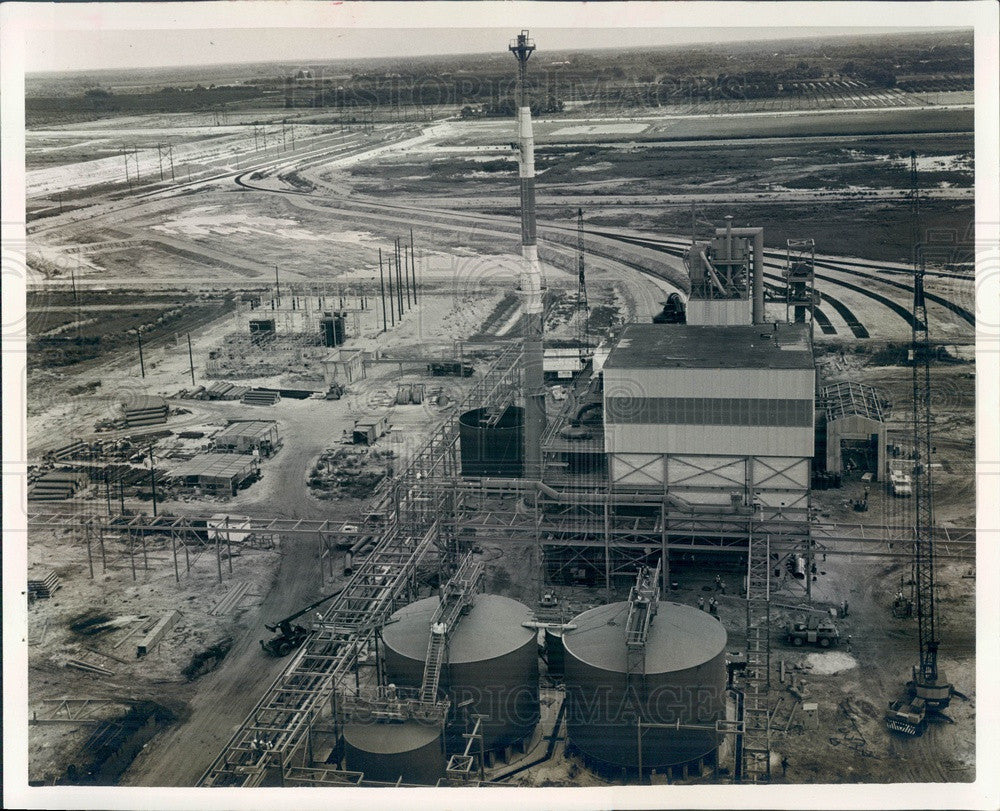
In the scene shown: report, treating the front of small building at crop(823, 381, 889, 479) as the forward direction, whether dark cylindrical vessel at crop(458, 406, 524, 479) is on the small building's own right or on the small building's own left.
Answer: on the small building's own right

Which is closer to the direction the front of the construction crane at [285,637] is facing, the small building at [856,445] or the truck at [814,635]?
the small building

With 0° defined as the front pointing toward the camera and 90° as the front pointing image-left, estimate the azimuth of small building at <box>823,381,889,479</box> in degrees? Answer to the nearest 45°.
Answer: approximately 0°

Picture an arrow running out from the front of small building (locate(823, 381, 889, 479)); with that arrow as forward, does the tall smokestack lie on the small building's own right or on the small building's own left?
on the small building's own right

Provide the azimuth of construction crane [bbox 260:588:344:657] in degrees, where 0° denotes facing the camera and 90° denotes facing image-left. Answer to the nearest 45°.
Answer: approximately 225°

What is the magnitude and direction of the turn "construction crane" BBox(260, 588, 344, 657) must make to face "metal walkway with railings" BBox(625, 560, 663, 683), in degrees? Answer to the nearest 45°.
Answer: approximately 90° to its right

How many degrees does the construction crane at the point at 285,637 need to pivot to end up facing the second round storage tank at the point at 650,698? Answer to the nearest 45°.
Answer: approximately 90° to its right

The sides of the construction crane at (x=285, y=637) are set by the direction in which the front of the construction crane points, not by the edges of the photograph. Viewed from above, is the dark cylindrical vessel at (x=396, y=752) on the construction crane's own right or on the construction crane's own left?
on the construction crane's own right

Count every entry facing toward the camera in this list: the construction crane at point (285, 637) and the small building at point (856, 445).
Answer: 1
